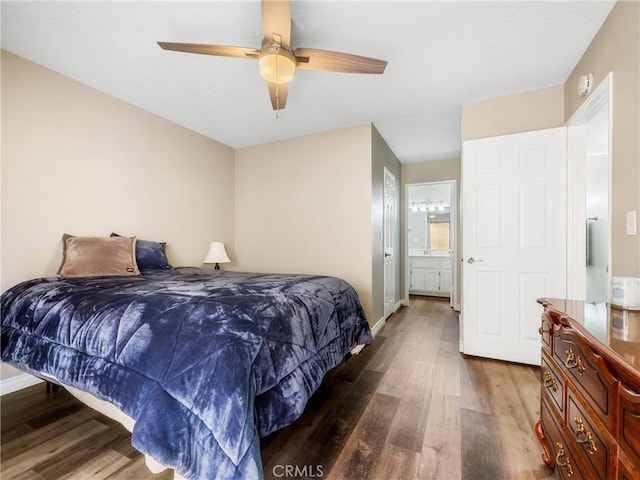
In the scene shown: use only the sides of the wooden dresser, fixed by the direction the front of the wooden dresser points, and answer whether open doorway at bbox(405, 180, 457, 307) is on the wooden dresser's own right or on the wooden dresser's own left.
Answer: on the wooden dresser's own right

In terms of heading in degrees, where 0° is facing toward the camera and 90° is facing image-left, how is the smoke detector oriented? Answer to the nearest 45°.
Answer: approximately 45°

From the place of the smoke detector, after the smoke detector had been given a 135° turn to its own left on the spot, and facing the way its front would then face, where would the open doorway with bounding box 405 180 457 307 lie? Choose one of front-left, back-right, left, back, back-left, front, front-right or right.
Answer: back-left

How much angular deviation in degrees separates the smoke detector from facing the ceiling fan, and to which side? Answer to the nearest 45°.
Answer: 0° — it already faces it

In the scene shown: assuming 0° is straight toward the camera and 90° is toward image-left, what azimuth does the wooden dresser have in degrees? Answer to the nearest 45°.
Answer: approximately 45°
